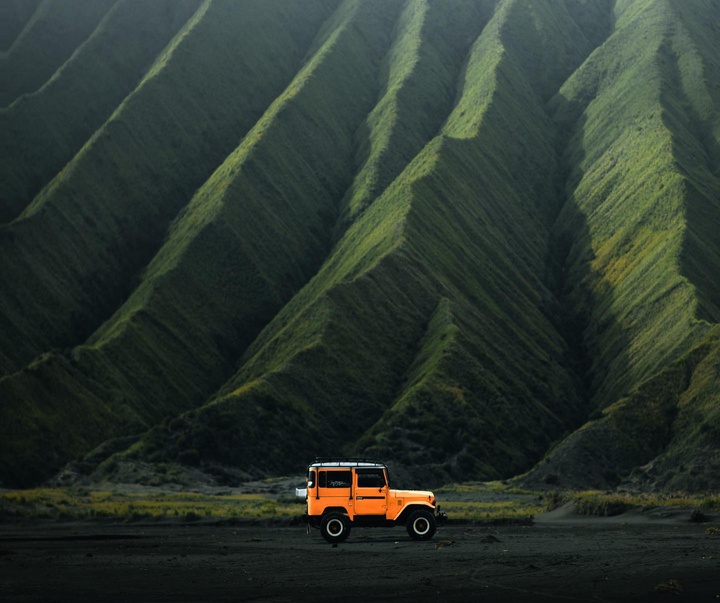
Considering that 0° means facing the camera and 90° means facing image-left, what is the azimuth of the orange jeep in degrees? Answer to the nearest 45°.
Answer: approximately 270°
